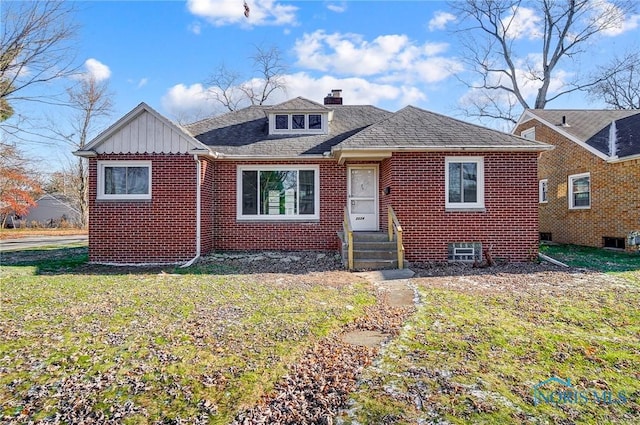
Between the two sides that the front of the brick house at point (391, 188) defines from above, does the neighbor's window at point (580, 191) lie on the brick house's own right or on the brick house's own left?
on the brick house's own left

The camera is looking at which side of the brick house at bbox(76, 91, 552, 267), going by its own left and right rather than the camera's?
front

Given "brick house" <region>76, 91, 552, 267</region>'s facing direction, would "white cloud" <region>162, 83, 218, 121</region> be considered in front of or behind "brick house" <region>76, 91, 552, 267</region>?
behind

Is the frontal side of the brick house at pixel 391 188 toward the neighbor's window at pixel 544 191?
no

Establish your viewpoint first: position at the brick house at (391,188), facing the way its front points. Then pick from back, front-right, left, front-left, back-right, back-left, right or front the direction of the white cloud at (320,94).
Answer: back

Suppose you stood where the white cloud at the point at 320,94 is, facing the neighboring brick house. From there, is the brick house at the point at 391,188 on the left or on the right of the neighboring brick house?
right

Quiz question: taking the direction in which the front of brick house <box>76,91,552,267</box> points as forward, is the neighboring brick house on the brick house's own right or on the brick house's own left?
on the brick house's own left
